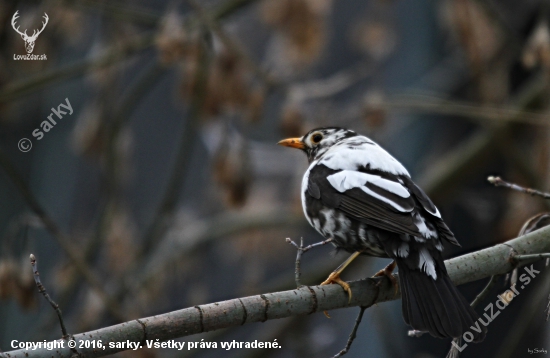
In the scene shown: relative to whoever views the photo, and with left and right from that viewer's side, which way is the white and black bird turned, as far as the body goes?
facing away from the viewer and to the left of the viewer

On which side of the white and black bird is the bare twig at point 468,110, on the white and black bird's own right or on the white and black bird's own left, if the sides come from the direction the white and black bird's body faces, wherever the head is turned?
on the white and black bird's own right

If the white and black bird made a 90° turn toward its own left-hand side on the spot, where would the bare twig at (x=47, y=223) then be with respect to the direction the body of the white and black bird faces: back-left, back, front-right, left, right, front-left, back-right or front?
front-right

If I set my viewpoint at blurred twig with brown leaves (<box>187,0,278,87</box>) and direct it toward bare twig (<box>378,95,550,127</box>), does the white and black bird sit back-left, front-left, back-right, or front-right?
front-right
